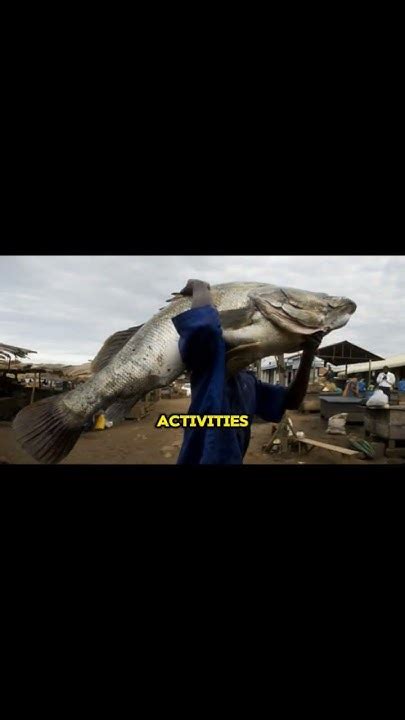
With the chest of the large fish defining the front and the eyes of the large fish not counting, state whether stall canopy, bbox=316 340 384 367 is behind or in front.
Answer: in front

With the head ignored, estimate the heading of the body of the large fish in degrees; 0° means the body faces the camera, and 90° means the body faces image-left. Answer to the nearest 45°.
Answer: approximately 270°

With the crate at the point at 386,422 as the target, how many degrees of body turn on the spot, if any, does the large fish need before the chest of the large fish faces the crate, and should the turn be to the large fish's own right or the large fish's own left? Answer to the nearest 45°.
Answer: approximately 45° to the large fish's own left

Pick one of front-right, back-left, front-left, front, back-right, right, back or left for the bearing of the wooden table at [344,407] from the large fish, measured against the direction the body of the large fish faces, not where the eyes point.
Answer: front-left

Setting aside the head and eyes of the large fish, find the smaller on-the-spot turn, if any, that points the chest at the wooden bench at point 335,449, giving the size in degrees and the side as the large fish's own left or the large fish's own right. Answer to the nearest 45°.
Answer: approximately 45° to the large fish's own left

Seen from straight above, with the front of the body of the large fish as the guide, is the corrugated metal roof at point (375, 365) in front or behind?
in front
